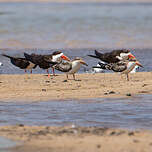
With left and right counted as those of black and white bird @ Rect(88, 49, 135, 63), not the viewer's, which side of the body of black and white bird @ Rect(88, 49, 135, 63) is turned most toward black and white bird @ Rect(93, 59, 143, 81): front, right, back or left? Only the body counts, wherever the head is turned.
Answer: right

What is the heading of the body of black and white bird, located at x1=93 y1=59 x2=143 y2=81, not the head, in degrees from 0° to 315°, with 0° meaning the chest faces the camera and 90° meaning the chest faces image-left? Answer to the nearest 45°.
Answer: approximately 270°

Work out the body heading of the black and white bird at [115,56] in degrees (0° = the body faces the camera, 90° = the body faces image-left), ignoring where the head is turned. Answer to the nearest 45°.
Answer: approximately 270°

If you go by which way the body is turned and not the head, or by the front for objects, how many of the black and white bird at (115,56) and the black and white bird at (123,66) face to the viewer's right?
2

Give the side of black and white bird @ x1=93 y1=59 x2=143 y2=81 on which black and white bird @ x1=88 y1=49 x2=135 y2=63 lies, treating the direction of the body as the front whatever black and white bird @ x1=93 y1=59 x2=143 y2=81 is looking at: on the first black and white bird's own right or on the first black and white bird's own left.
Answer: on the first black and white bird's own left
